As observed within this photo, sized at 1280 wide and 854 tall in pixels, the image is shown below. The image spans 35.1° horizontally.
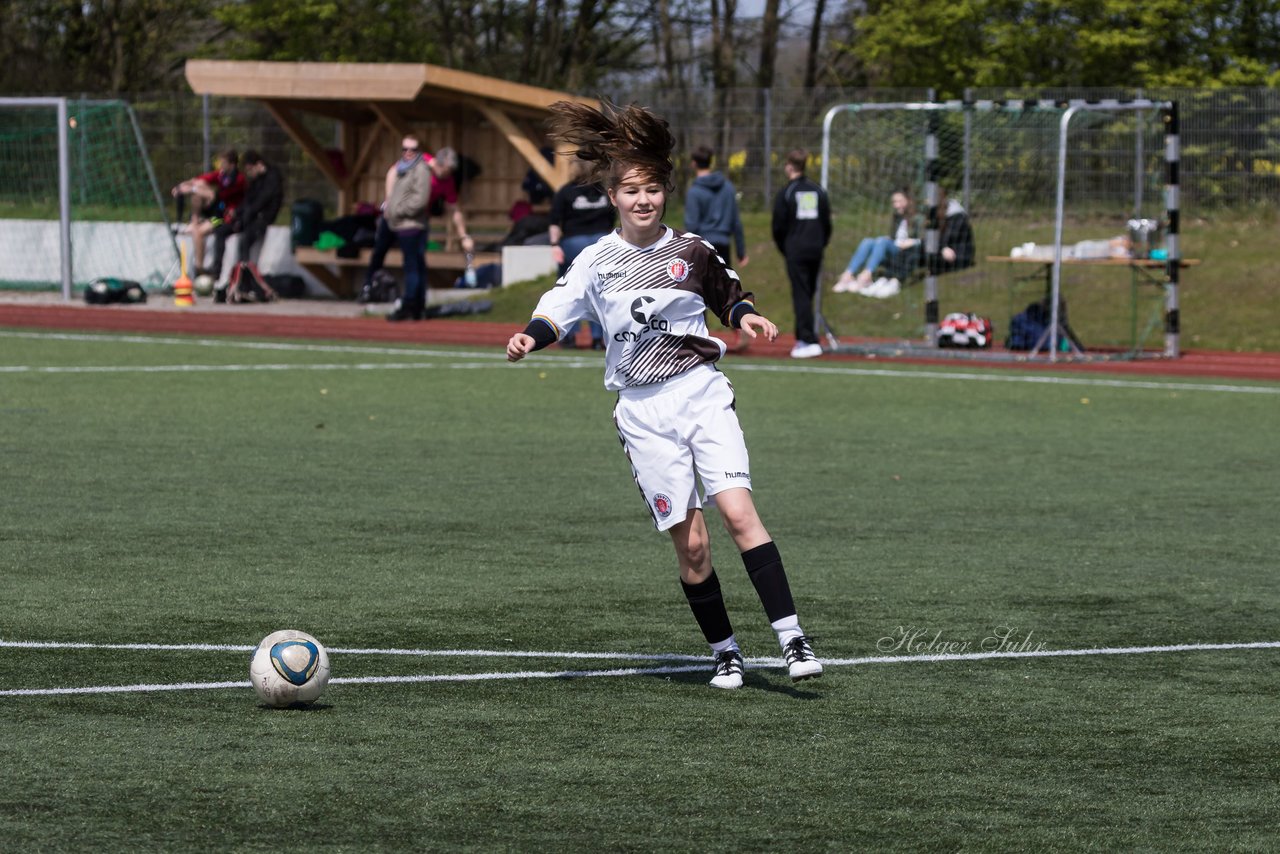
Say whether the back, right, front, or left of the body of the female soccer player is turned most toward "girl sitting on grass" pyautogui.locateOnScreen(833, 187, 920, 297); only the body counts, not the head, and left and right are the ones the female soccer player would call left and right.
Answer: back

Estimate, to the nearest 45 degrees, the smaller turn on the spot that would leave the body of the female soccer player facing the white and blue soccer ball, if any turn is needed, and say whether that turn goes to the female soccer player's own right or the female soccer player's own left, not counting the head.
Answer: approximately 45° to the female soccer player's own right

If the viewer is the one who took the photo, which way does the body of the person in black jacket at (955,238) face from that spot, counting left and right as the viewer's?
facing to the left of the viewer

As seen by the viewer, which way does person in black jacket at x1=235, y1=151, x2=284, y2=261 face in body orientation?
to the viewer's left

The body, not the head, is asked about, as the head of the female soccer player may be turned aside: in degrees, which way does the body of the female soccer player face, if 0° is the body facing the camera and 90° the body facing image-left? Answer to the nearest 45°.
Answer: approximately 0°
